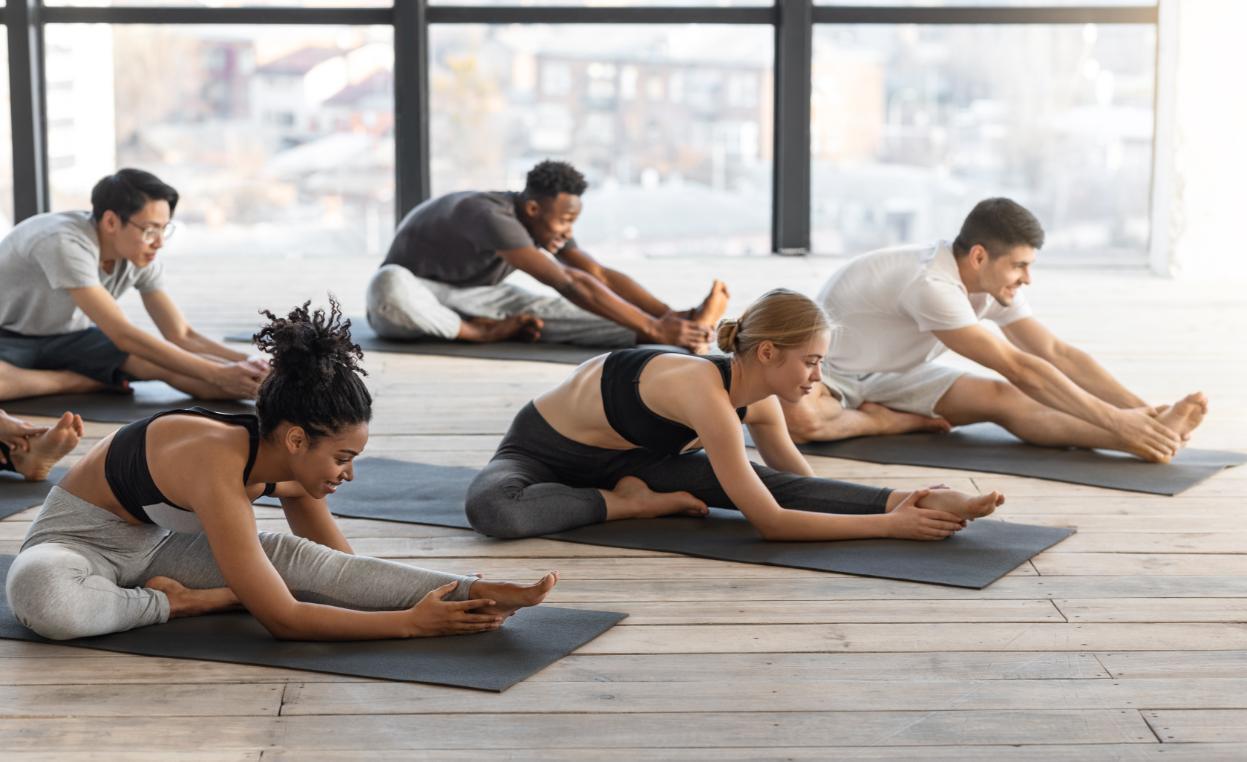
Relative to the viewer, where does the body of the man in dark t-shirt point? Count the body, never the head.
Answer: to the viewer's right

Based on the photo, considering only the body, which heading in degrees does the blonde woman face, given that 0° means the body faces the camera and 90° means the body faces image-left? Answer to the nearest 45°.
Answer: approximately 270°

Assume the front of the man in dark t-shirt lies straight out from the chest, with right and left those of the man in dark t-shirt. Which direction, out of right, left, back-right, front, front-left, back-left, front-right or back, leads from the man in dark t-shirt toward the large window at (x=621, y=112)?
left

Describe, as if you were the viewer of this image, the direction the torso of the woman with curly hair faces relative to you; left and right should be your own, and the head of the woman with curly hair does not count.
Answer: facing to the right of the viewer

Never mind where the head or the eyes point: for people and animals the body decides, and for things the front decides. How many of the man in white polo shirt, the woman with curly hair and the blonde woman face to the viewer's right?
3

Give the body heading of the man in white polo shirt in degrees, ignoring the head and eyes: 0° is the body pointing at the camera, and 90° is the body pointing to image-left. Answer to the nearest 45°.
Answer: approximately 270°

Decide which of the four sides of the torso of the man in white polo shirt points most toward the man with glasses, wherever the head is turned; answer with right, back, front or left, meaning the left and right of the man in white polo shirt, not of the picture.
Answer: back

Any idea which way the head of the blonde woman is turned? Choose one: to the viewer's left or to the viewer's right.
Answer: to the viewer's right

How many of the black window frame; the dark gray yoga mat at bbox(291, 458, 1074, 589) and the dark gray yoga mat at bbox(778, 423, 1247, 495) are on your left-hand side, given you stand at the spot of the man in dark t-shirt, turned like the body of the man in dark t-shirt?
1

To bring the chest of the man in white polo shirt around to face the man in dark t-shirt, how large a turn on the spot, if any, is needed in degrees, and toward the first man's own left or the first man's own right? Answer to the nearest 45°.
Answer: approximately 135° to the first man's own left

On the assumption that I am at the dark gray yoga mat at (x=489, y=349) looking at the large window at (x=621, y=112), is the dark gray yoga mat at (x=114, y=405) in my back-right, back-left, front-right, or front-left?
back-left

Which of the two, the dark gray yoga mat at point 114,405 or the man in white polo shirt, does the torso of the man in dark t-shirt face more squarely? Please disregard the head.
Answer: the man in white polo shirt
